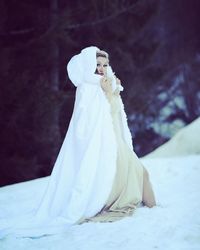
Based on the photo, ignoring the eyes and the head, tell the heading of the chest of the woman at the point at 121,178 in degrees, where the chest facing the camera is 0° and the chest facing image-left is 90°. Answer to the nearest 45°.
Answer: approximately 315°
